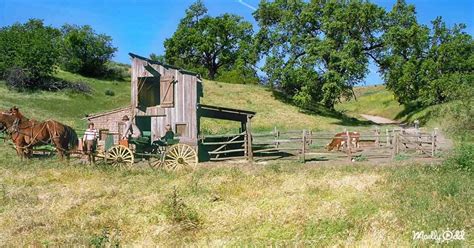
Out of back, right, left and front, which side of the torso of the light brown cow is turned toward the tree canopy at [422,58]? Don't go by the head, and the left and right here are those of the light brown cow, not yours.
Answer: right

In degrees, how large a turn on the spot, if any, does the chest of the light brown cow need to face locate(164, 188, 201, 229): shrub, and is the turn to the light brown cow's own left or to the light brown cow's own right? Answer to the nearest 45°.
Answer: approximately 90° to the light brown cow's own left

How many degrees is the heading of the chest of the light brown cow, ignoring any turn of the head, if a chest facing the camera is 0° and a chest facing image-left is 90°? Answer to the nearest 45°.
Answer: approximately 90°

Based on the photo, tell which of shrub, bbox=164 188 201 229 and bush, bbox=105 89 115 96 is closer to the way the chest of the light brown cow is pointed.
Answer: the bush

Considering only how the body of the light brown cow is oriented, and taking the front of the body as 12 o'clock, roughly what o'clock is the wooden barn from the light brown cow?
The wooden barn is roughly at 11 o'clock from the light brown cow.

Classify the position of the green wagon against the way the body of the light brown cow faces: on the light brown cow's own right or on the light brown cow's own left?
on the light brown cow's own left

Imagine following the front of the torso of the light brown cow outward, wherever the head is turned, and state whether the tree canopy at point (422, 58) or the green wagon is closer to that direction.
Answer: the green wagon
